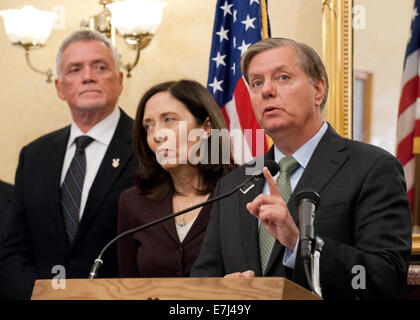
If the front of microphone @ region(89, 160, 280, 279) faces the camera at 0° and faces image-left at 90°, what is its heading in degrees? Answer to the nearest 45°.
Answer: approximately 270°

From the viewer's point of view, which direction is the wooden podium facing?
toward the camera

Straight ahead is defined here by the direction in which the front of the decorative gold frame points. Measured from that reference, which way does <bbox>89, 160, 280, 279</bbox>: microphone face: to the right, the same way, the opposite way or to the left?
to the left

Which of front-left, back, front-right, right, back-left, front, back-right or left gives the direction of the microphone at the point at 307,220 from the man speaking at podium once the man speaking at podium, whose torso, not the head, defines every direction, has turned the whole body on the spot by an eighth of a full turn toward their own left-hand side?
front

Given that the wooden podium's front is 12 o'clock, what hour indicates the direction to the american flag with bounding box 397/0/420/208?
The american flag is roughly at 7 o'clock from the wooden podium.

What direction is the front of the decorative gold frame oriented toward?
toward the camera

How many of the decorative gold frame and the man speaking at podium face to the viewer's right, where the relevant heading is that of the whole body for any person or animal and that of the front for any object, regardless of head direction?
0

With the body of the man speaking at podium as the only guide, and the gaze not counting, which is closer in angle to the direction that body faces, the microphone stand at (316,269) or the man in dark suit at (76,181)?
the microphone stand

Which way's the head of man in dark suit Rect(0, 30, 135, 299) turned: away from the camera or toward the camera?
toward the camera

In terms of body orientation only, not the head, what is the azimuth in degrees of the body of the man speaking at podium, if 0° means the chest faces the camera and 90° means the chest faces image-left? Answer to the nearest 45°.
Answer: approximately 45°

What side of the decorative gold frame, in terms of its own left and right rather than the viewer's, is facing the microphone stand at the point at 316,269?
front

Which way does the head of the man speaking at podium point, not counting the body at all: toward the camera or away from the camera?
toward the camera

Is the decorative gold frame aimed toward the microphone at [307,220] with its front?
yes

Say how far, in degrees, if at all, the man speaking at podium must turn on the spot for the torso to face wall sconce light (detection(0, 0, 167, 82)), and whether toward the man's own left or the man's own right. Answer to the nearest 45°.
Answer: approximately 90° to the man's own right

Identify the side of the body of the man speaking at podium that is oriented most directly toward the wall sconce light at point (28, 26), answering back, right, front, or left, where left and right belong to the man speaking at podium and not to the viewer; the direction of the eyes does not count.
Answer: right

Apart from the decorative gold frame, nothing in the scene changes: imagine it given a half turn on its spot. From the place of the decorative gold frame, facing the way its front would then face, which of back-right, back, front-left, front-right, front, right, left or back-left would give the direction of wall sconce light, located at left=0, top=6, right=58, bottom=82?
left
